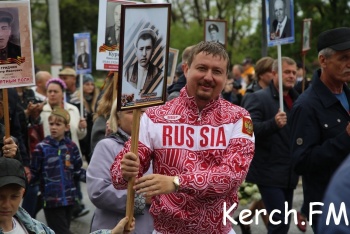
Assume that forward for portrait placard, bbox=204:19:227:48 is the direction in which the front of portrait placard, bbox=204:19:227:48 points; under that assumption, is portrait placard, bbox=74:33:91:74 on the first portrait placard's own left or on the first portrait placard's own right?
on the first portrait placard's own right

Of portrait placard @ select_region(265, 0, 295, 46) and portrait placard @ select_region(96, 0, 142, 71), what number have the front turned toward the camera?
2

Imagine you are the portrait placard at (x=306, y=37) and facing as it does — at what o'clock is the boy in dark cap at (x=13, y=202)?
The boy in dark cap is roughly at 2 o'clock from the portrait placard.

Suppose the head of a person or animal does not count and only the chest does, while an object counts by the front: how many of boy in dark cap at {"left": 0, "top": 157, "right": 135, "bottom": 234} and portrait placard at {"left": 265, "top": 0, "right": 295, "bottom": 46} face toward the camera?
2
